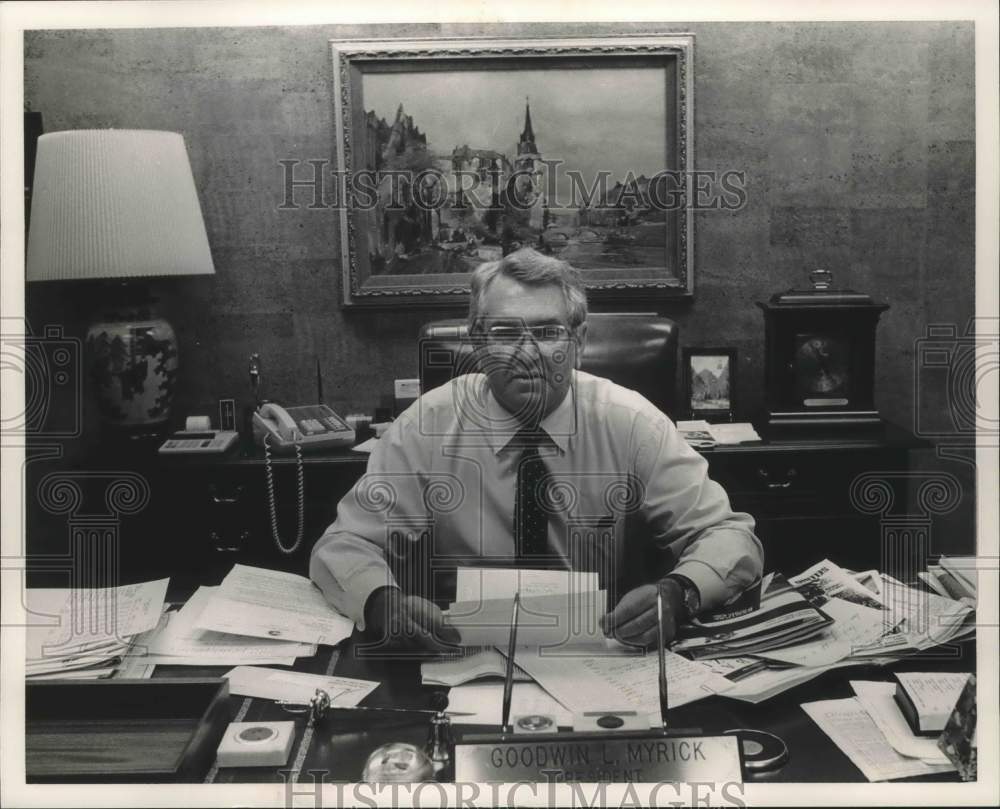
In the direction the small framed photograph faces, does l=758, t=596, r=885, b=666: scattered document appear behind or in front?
in front

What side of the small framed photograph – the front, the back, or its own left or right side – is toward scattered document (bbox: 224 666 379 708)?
front

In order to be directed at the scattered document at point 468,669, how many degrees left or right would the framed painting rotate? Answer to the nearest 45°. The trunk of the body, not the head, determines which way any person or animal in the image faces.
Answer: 0° — it already faces it

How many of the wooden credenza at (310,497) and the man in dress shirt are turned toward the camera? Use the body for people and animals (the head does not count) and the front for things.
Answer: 2

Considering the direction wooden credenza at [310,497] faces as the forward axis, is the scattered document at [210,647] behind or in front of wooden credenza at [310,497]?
in front

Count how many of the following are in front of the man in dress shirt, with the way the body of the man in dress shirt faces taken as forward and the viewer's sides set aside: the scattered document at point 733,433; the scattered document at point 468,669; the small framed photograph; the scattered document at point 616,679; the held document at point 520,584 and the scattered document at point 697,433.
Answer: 3

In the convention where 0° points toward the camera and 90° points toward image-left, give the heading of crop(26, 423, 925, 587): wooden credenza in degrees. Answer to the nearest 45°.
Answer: approximately 0°
